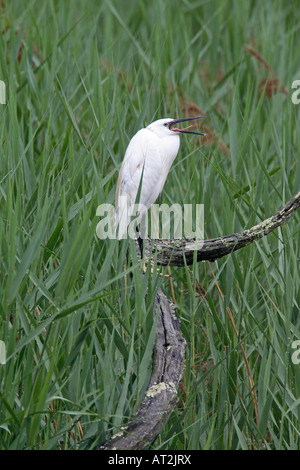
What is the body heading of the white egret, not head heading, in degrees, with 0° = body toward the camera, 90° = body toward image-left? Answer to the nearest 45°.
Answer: approximately 270°
